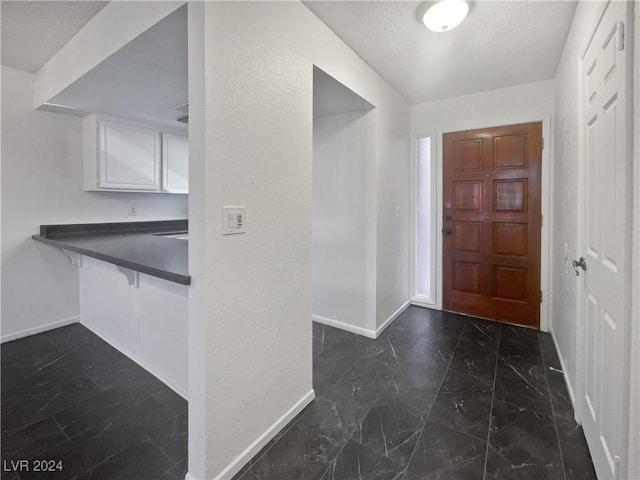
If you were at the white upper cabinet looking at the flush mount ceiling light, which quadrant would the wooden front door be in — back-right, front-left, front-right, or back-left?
front-left

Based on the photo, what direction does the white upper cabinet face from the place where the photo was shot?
facing the viewer and to the right of the viewer

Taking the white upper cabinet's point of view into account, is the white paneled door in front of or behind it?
in front
